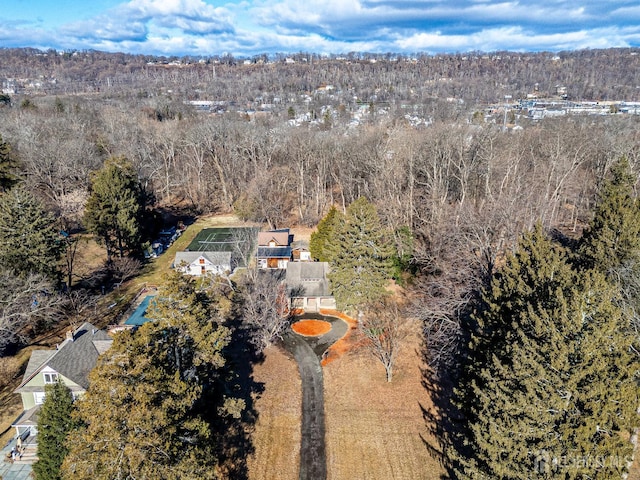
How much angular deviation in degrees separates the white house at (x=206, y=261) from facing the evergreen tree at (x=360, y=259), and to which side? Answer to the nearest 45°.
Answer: approximately 45° to its left

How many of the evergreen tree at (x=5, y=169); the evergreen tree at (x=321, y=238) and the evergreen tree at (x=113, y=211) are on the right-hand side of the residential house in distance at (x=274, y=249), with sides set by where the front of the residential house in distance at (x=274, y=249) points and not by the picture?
2

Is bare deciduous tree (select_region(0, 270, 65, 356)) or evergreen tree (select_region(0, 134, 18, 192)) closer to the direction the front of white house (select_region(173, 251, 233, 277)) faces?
the bare deciduous tree

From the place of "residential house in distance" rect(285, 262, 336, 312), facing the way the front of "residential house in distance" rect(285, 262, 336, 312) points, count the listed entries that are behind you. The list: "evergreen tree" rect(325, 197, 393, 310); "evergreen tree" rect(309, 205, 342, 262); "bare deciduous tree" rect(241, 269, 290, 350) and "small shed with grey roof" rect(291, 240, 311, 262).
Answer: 2

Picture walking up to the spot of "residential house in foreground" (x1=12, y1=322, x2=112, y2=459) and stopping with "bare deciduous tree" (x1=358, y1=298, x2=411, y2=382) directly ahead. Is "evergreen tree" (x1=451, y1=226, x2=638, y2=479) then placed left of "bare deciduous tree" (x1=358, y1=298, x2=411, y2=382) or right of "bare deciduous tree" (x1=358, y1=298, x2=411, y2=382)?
right

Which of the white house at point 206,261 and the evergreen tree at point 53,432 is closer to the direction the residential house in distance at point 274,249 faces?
the evergreen tree
